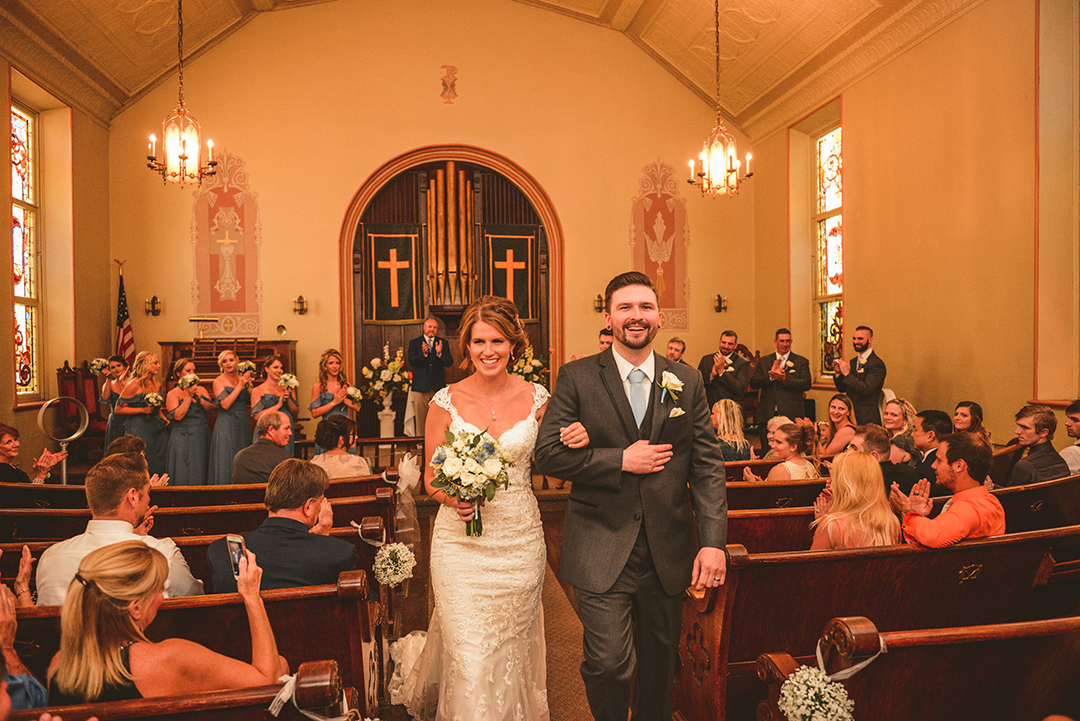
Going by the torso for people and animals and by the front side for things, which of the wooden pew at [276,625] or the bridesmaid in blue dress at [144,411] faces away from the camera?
the wooden pew

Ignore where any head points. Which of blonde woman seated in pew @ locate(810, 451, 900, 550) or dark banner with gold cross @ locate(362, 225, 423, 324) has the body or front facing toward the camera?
the dark banner with gold cross

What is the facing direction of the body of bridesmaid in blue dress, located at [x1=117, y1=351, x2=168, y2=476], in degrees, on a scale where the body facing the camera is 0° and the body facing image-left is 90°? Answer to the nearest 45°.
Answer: approximately 315°

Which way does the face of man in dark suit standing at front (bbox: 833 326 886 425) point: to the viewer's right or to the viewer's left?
to the viewer's left

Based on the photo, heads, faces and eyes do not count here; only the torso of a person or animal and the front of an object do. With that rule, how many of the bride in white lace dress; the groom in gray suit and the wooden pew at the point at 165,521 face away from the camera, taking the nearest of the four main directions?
1

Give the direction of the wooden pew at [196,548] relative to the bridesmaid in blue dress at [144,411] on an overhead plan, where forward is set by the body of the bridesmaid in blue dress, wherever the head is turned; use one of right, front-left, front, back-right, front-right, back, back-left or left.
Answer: front-right

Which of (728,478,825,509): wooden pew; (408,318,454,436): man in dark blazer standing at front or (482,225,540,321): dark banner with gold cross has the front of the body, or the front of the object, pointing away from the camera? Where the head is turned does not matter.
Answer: the wooden pew

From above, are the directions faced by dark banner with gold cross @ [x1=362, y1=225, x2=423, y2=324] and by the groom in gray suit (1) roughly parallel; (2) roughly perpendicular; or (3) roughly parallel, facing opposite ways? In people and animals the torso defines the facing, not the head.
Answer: roughly parallel

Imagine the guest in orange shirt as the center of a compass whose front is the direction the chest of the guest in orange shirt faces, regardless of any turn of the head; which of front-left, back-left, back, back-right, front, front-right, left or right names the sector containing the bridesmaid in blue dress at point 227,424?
front-left

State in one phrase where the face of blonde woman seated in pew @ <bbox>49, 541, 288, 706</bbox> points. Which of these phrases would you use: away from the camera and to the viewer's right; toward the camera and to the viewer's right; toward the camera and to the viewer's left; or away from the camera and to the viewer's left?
away from the camera and to the viewer's right

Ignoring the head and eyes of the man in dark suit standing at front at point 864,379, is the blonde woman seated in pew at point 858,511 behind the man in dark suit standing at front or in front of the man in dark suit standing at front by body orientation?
in front

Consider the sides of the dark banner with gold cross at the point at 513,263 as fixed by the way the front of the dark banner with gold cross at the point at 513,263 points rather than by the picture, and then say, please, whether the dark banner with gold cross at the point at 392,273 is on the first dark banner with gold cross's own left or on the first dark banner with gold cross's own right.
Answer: on the first dark banner with gold cross's own right

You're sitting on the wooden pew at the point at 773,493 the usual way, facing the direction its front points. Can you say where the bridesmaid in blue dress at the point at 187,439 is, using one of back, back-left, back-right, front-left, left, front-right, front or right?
left

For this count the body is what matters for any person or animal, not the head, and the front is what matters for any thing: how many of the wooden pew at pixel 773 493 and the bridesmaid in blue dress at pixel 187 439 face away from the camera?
1

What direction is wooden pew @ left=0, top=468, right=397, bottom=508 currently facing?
away from the camera

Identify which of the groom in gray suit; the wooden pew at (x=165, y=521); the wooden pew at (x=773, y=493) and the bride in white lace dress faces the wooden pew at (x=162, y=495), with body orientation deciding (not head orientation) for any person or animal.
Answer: the wooden pew at (x=165, y=521)

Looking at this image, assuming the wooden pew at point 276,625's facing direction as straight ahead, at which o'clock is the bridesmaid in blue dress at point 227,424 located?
The bridesmaid in blue dress is roughly at 12 o'clock from the wooden pew.

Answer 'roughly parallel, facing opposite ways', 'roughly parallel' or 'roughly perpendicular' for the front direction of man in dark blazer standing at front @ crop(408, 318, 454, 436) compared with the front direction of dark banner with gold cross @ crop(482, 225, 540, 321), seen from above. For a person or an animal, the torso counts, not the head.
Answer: roughly parallel

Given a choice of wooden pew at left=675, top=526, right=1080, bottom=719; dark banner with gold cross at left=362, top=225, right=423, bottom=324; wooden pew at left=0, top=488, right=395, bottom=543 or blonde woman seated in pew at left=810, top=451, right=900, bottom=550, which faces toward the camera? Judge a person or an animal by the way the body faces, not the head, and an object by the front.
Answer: the dark banner with gold cross
